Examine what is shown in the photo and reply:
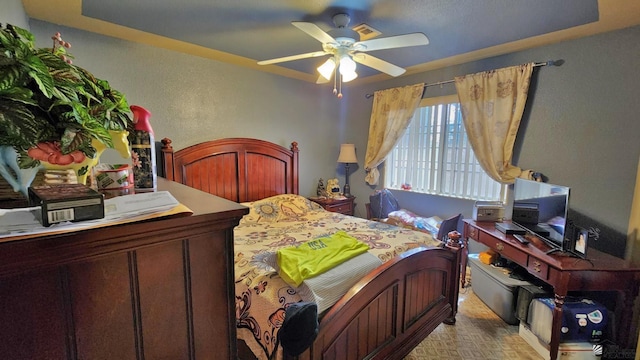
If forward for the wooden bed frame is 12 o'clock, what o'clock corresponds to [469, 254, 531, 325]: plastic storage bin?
The plastic storage bin is roughly at 10 o'clock from the wooden bed frame.

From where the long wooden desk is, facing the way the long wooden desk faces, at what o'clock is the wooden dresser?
The wooden dresser is roughly at 11 o'clock from the long wooden desk.

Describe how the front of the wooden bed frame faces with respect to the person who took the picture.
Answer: facing the viewer and to the right of the viewer

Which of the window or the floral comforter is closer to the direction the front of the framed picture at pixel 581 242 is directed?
the floral comforter

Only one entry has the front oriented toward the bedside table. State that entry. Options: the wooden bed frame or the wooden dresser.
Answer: the wooden dresser

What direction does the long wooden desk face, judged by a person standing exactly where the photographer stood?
facing the viewer and to the left of the viewer

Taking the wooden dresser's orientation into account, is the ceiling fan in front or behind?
in front

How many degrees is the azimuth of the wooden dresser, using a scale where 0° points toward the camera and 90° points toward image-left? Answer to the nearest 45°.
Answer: approximately 225°

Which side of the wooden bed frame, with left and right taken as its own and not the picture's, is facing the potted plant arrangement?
right

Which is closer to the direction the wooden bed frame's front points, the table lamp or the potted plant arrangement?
the potted plant arrangement

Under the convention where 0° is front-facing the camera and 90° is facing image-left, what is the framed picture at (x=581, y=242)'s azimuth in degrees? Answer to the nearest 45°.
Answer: approximately 45°

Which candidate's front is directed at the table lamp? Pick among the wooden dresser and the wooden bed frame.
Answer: the wooden dresser
